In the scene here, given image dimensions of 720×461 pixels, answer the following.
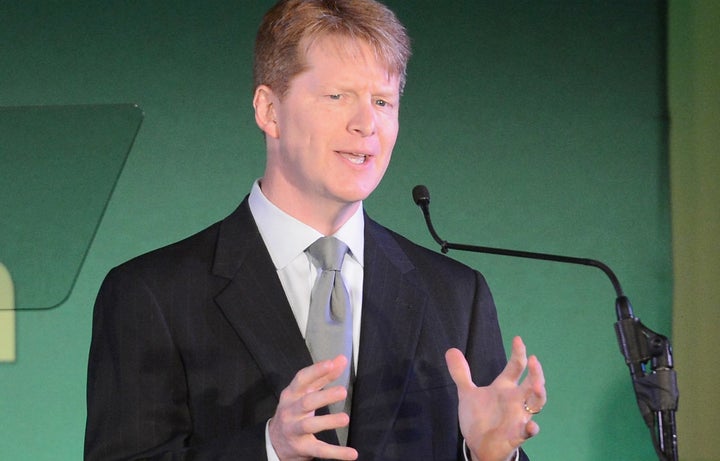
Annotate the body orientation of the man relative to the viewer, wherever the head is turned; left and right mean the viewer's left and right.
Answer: facing the viewer and to the right of the viewer

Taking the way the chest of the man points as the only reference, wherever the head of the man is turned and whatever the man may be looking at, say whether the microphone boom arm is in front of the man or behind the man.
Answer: in front
